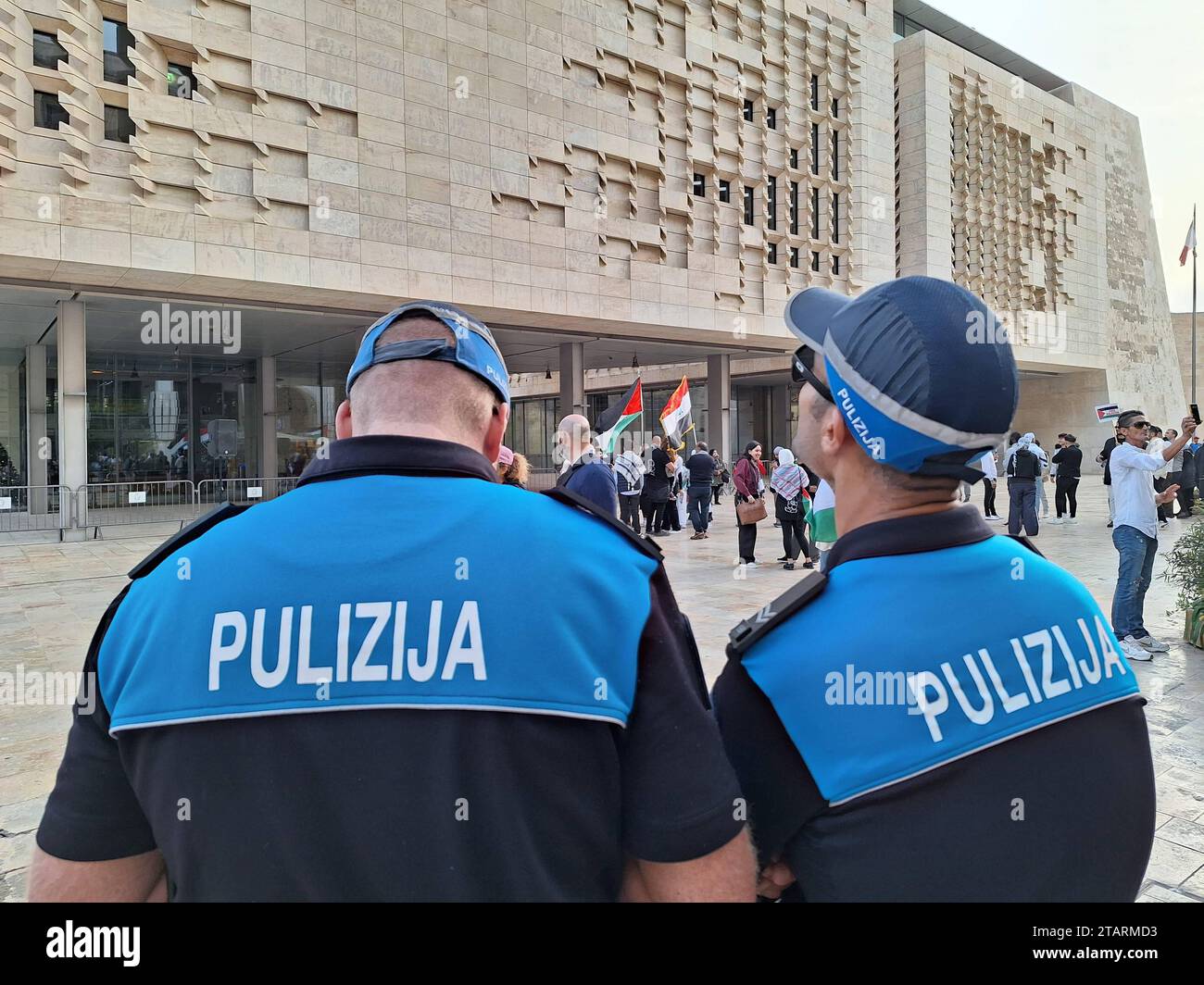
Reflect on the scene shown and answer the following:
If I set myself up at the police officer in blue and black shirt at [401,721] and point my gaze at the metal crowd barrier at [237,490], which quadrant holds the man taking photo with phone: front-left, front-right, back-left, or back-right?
front-right

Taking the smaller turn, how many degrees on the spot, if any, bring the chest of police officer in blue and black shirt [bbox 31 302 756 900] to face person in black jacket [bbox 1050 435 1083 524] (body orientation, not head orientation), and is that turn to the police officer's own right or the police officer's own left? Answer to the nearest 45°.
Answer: approximately 45° to the police officer's own right

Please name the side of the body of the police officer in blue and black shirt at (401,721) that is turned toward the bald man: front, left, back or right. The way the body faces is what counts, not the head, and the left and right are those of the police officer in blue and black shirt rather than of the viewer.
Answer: front

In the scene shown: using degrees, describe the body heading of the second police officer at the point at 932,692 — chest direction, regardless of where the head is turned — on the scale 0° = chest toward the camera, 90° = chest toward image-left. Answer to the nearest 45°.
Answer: approximately 135°

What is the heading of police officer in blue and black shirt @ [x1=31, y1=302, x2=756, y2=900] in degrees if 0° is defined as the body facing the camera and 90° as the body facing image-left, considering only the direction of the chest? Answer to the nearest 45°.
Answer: approximately 180°

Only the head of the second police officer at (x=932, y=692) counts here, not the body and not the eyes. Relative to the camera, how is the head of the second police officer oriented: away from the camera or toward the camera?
away from the camera

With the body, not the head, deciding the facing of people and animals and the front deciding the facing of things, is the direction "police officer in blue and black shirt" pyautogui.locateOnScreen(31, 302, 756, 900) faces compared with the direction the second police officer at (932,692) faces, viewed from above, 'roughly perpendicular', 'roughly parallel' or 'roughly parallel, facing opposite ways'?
roughly parallel

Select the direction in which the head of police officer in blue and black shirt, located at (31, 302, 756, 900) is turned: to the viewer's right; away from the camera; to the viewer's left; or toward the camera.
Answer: away from the camera
